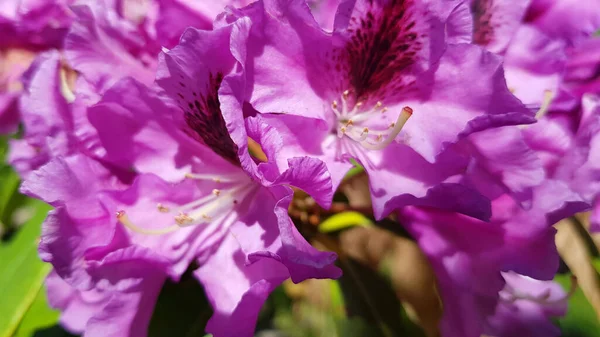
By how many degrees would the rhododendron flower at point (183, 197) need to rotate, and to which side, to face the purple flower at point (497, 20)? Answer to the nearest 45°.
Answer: approximately 135° to its left

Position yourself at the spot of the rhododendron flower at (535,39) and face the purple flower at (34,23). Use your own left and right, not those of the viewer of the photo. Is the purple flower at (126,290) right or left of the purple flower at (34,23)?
left

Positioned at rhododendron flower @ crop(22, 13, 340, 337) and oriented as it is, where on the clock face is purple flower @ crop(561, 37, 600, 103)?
The purple flower is roughly at 7 o'clock from the rhododendron flower.

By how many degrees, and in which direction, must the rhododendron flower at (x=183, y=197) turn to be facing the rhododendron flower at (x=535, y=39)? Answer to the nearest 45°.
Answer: approximately 135° to its left

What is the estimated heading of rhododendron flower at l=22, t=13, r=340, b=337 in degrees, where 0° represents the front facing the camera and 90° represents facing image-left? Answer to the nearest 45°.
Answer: approximately 45°

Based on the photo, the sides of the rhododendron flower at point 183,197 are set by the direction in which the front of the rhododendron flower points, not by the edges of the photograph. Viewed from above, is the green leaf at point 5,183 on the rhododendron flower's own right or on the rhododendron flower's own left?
on the rhododendron flower's own right

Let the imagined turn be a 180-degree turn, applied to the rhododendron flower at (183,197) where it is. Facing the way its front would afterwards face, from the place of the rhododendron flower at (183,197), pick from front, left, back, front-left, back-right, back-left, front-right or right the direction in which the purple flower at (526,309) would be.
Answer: front-right

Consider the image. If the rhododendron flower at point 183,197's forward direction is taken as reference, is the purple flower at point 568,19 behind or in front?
behind
